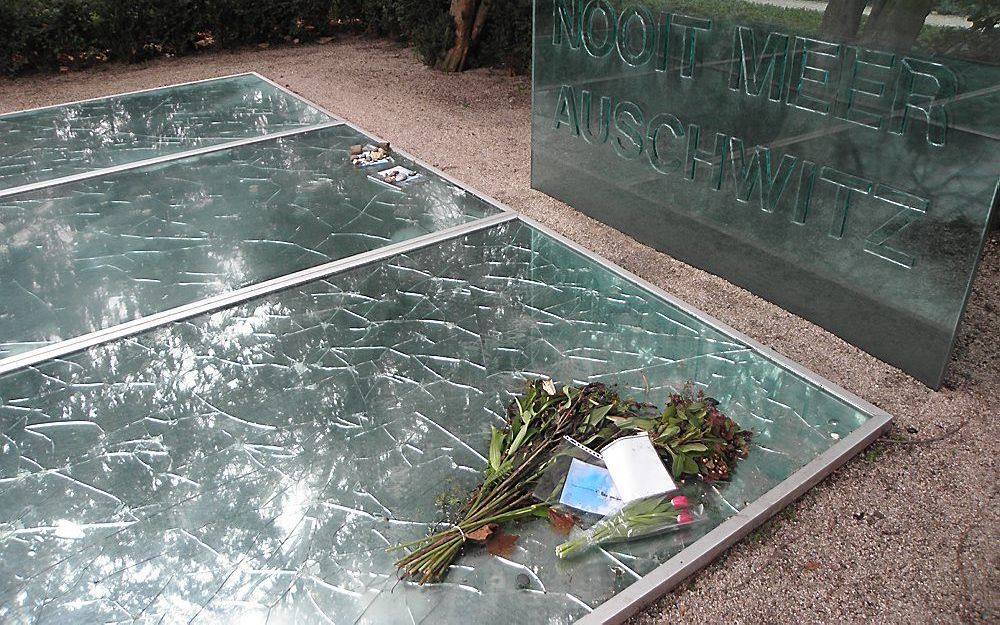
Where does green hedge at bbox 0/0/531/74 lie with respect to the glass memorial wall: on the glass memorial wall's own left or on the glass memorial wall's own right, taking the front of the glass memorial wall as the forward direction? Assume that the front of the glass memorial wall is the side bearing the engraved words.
on the glass memorial wall's own right

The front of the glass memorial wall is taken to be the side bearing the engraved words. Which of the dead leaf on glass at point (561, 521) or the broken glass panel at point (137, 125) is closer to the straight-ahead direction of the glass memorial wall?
the dead leaf on glass

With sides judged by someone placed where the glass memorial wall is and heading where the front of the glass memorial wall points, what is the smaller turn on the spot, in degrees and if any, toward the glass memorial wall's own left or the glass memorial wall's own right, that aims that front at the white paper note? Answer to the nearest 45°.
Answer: approximately 45° to the glass memorial wall's own left

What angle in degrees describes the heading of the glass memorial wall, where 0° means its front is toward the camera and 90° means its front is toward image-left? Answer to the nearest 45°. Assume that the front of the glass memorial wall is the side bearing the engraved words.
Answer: approximately 45°

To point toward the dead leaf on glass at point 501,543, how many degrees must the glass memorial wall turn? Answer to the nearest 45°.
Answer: approximately 45° to its left

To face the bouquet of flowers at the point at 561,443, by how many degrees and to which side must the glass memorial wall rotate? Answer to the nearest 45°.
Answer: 0° — it already faces it

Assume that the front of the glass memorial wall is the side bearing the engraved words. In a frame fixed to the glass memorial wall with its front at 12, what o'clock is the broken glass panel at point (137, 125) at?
The broken glass panel is roughly at 2 o'clock from the glass memorial wall.

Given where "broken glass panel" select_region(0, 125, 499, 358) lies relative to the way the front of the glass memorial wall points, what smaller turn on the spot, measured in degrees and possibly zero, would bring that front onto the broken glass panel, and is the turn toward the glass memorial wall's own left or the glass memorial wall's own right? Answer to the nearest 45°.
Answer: approximately 45° to the glass memorial wall's own right
